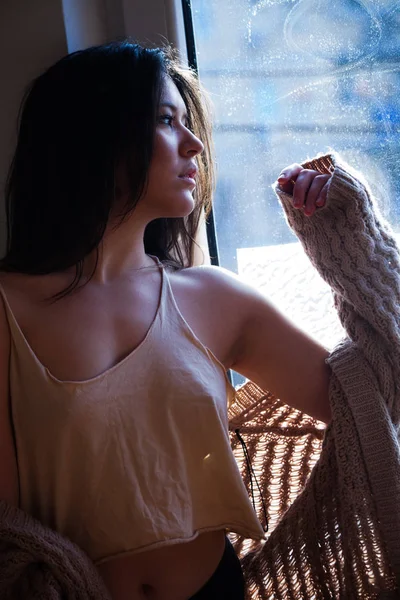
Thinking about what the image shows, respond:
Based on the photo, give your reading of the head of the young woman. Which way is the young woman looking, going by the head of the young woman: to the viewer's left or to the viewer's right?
to the viewer's right

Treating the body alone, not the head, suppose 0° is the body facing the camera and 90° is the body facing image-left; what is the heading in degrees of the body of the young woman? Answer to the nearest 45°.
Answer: approximately 0°
